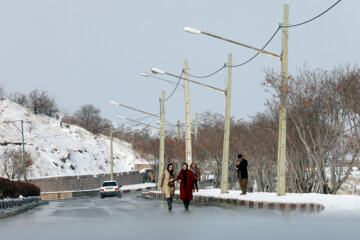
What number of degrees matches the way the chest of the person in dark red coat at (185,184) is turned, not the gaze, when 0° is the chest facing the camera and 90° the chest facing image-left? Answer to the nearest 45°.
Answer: approximately 0°

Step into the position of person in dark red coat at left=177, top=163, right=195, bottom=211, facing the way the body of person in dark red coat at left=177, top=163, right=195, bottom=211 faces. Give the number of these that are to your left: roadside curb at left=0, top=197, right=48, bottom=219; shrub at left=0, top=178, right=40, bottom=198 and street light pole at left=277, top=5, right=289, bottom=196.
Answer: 1

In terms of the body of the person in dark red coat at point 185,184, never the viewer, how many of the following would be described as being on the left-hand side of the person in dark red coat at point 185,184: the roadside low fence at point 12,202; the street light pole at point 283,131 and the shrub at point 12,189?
1

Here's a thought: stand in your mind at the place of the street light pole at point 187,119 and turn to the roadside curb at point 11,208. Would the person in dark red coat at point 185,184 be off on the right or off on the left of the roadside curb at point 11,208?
left

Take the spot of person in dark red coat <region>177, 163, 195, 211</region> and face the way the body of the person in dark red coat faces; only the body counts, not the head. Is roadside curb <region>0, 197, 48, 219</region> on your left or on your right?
on your right

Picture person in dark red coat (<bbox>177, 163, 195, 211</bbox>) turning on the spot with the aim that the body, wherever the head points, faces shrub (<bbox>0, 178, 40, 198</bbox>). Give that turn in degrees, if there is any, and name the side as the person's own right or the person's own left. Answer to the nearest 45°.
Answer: approximately 135° to the person's own right

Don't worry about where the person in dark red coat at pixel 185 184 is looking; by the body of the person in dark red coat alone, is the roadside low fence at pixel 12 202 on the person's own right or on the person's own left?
on the person's own right

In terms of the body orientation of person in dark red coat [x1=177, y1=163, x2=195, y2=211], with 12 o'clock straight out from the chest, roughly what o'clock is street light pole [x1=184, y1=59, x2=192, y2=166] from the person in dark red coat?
The street light pole is roughly at 6 o'clock from the person in dark red coat.

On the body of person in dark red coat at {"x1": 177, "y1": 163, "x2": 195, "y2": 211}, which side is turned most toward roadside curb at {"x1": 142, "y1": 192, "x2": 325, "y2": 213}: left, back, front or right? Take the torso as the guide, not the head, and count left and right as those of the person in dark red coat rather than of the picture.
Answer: left
